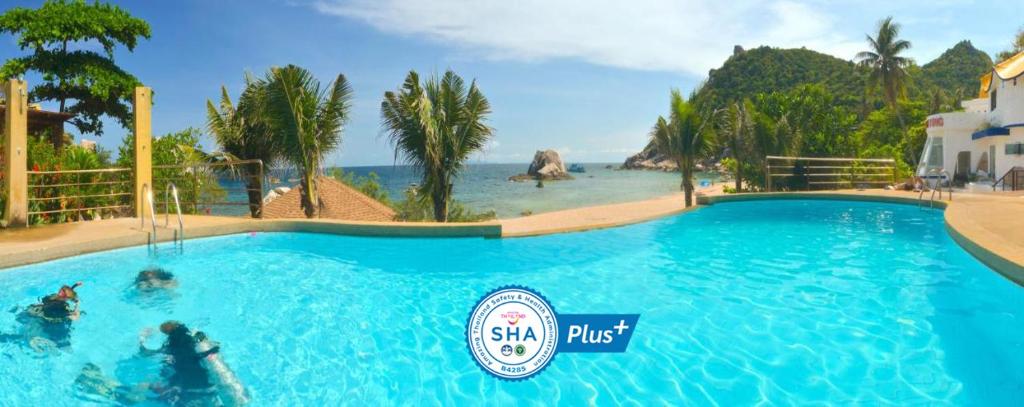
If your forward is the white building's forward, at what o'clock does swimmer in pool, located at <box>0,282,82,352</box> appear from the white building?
The swimmer in pool is roughly at 11 o'clock from the white building.

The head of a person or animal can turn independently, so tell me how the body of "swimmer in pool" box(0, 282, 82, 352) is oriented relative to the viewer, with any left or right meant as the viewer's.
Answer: facing away from the viewer and to the right of the viewer

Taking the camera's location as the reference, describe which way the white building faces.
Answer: facing the viewer and to the left of the viewer

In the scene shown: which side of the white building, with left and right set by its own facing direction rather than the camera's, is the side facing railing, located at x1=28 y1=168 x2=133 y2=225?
front

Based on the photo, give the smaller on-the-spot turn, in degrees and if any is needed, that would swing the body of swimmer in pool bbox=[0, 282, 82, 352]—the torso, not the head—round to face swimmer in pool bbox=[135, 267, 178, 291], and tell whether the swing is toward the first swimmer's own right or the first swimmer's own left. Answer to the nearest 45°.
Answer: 0° — they already face them

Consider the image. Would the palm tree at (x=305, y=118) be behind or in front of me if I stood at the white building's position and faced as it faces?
in front

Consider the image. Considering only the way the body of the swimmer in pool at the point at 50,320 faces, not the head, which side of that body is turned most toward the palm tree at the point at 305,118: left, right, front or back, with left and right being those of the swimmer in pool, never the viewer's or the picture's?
left

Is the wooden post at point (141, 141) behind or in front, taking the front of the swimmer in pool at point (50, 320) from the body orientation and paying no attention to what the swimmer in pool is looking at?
in front

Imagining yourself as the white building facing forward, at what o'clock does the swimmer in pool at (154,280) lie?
The swimmer in pool is roughly at 11 o'clock from the white building.

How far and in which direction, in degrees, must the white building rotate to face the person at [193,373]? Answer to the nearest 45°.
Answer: approximately 45° to its left
